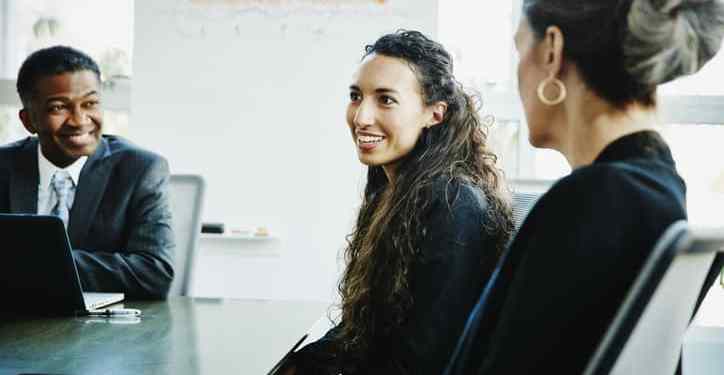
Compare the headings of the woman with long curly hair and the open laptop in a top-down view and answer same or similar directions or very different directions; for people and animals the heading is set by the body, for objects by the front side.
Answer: very different directions

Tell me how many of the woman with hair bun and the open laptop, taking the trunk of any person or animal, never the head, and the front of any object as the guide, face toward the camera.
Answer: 0

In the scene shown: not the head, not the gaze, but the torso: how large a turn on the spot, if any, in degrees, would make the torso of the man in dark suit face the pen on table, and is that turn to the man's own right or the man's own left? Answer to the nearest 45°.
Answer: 0° — they already face it

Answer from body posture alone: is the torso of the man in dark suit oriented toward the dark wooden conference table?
yes

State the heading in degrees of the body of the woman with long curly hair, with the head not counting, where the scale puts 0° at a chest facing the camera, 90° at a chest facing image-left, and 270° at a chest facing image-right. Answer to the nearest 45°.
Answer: approximately 45°

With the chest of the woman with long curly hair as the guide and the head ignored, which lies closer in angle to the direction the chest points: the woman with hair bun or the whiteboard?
the woman with hair bun

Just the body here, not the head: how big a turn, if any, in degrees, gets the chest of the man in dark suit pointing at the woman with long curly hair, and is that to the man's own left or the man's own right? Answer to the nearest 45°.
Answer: approximately 45° to the man's own left

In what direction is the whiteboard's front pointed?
toward the camera

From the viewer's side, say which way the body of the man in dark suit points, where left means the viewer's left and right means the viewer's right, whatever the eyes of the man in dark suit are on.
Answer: facing the viewer

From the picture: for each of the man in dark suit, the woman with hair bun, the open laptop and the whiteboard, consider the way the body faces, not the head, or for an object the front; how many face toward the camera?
2

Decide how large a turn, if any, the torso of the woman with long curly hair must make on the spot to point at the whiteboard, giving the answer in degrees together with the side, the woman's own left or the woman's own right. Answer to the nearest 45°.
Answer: approximately 135° to the woman's own right

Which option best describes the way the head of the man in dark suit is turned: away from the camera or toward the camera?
toward the camera

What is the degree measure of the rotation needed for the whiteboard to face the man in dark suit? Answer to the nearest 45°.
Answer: approximately 45° to its right

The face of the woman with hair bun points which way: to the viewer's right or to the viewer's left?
to the viewer's left

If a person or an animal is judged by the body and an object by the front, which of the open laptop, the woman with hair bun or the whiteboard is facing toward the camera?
the whiteboard

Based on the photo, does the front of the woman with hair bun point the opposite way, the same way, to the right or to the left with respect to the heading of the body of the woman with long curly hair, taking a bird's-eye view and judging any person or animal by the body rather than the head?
to the right

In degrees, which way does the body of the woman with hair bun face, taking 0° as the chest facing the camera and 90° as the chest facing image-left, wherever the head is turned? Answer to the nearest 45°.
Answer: approximately 135°

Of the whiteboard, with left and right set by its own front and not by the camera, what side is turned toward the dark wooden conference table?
front

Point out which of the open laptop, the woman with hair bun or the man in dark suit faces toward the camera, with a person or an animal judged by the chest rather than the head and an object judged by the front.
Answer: the man in dark suit

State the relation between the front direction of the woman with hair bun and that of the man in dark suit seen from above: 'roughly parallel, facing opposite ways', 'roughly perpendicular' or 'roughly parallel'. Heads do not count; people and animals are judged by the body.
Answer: roughly parallel, facing opposite ways

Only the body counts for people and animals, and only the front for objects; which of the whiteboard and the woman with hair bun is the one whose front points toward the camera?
the whiteboard
